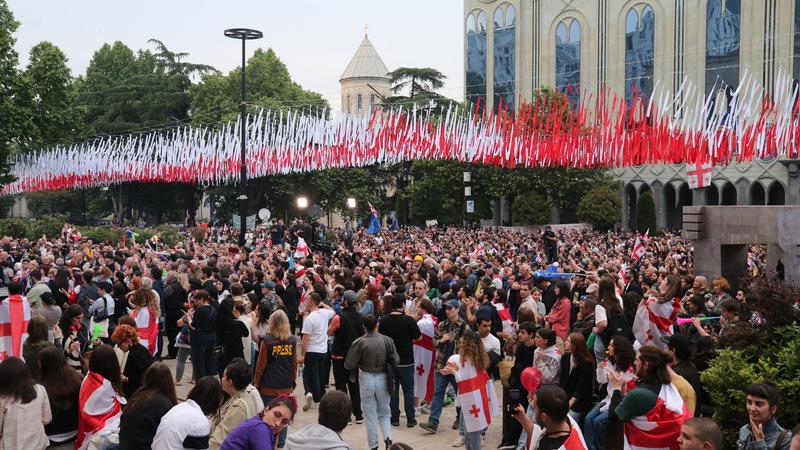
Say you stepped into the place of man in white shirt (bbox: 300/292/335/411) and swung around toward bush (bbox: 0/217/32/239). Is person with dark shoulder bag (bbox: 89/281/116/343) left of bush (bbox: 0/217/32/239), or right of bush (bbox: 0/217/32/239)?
left

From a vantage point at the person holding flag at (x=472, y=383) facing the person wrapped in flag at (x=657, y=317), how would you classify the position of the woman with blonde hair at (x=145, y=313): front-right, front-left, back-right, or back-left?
back-left

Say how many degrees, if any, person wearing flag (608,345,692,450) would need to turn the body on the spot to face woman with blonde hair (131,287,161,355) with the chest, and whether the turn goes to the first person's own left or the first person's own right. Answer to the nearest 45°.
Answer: approximately 45° to the first person's own left

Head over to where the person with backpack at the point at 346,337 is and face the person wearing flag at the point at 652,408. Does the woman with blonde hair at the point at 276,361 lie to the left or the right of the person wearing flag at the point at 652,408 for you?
right

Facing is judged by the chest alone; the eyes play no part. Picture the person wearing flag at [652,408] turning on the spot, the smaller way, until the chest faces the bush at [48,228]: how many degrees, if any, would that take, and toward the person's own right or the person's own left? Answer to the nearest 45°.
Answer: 0° — they already face it

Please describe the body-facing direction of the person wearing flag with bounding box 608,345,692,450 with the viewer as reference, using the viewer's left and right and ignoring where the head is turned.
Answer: facing away from the viewer and to the left of the viewer

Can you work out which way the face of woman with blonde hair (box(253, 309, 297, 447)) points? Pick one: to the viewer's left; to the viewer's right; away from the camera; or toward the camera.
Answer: away from the camera

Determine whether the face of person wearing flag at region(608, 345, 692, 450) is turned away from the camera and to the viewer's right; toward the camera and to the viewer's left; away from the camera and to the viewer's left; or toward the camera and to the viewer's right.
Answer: away from the camera and to the viewer's left

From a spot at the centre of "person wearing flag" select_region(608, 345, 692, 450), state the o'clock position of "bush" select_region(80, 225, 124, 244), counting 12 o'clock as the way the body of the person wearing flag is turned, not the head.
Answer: The bush is roughly at 12 o'clock from the person wearing flag.

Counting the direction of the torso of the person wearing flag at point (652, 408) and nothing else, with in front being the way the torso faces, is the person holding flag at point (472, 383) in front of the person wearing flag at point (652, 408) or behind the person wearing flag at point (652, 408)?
in front

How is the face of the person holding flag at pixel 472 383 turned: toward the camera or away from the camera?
away from the camera

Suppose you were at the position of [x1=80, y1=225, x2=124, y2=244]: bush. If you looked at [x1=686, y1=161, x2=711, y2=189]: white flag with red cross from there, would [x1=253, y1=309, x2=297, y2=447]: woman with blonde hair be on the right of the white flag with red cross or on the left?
right

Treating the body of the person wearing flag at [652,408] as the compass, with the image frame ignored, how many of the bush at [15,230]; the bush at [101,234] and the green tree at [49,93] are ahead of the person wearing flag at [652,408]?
3

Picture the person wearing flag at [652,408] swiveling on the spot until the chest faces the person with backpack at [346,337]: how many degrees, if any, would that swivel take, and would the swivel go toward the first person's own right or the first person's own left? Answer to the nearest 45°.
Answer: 0° — they already face them

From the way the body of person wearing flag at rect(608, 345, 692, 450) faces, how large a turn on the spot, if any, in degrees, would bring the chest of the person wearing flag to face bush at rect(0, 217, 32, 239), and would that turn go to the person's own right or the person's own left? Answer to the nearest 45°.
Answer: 0° — they already face it
